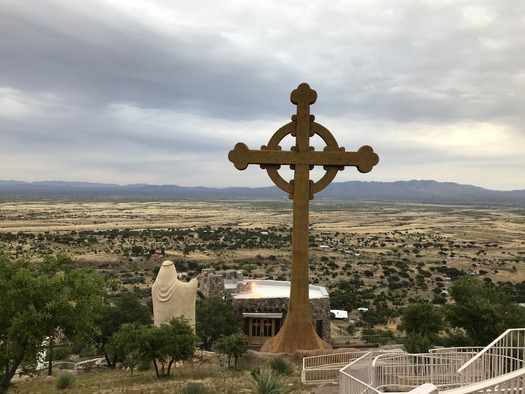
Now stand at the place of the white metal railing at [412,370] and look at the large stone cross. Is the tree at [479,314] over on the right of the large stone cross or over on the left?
right

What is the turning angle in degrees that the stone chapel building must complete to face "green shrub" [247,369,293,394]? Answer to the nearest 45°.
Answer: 0° — it already faces it

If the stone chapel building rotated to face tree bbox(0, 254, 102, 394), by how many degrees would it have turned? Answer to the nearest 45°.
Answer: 0° — it already faces it

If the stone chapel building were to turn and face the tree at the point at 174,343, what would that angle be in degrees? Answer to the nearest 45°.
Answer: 0° — it already faces it

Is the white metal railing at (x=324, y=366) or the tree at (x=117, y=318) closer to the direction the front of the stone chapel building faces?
the white metal railing

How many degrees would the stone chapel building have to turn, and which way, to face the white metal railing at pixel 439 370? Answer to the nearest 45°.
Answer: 0° — it already faces it

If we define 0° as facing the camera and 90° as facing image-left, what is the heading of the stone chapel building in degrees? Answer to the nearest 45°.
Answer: approximately 0°

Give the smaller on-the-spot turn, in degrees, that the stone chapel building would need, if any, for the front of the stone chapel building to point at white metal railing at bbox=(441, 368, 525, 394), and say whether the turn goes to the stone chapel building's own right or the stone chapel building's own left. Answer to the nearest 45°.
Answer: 0° — it already faces it

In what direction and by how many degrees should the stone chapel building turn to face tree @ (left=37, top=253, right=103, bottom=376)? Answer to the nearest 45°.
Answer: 0° — it already faces it
